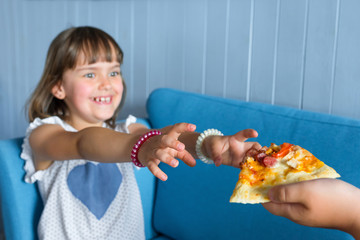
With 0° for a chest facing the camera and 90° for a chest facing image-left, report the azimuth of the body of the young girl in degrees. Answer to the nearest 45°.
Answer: approximately 315°

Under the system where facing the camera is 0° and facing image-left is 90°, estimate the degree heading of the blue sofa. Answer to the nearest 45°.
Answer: approximately 45°
